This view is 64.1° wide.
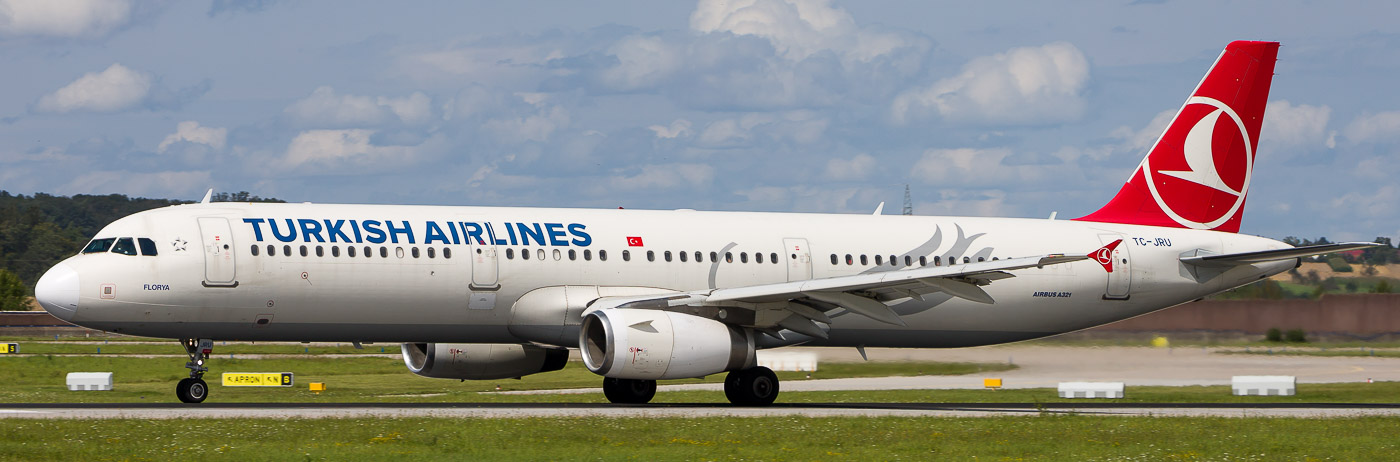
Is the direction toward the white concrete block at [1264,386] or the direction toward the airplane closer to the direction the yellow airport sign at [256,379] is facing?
the airplane

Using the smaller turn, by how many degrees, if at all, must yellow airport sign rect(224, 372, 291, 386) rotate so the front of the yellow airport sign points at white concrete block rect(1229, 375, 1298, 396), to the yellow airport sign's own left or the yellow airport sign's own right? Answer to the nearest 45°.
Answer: approximately 45° to the yellow airport sign's own left

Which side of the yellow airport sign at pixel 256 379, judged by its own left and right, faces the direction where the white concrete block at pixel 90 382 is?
right

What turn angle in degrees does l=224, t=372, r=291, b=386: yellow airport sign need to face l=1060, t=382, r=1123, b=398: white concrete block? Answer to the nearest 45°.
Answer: approximately 45° to its left

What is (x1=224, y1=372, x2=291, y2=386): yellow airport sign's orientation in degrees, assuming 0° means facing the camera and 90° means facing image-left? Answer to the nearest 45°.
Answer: approximately 0°

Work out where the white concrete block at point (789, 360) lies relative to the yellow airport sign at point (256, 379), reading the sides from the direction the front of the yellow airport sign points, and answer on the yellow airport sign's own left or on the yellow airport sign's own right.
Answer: on the yellow airport sign's own left

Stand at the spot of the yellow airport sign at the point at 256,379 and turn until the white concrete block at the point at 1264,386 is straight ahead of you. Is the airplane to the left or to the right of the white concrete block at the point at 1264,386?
right
